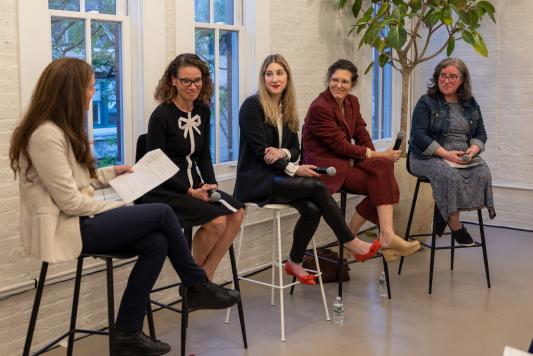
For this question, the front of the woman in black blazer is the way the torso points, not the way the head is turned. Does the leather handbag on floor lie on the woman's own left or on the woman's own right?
on the woman's own left

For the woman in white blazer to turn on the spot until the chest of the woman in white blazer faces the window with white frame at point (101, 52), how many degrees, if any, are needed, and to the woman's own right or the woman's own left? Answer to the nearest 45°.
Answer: approximately 90° to the woman's own left

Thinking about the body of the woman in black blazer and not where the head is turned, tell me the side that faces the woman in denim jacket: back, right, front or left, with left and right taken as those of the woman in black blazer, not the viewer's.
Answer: left

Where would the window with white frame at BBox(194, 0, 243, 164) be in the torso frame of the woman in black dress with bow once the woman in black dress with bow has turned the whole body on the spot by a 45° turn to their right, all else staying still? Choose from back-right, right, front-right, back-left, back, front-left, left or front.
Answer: back

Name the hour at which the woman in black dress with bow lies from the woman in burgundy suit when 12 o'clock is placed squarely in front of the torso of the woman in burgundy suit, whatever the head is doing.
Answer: The woman in black dress with bow is roughly at 3 o'clock from the woman in burgundy suit.

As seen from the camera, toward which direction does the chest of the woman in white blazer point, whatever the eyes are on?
to the viewer's right

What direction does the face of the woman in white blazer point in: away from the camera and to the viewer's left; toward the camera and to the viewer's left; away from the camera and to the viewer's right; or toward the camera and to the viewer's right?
away from the camera and to the viewer's right

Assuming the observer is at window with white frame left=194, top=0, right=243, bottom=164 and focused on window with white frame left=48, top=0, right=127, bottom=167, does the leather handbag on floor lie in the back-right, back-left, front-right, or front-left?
back-left

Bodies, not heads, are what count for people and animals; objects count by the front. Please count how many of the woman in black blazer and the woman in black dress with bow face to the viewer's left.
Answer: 0

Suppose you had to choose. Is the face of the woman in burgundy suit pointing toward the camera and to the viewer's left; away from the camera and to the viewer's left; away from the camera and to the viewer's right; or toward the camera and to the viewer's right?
toward the camera and to the viewer's left

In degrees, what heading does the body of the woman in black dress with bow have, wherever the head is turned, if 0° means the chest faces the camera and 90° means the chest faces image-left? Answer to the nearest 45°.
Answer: approximately 315°

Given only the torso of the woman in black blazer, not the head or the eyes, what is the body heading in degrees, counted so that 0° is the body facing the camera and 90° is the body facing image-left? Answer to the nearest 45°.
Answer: approximately 315°

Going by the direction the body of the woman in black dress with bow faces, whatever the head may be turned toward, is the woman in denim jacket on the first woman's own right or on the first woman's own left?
on the first woman's own left
